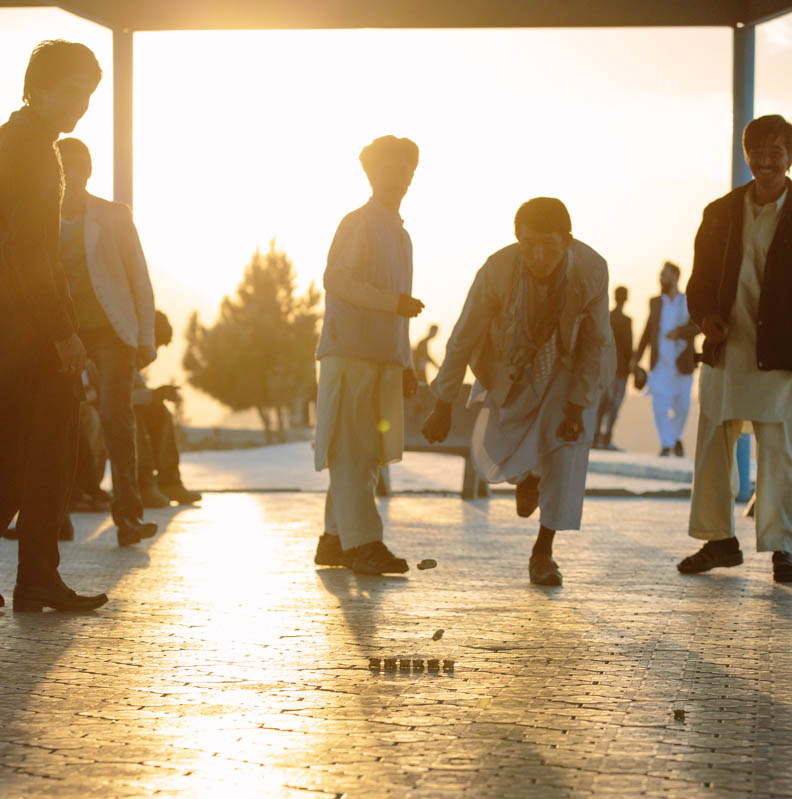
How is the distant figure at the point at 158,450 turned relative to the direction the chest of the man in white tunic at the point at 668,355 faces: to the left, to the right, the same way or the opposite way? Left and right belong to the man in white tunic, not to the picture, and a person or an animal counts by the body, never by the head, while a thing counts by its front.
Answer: to the left

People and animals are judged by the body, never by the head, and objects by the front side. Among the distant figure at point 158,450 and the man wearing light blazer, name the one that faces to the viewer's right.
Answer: the distant figure

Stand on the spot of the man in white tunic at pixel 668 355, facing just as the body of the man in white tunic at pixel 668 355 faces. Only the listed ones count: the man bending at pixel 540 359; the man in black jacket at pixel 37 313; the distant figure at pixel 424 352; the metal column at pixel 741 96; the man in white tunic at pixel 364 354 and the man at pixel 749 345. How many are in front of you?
5

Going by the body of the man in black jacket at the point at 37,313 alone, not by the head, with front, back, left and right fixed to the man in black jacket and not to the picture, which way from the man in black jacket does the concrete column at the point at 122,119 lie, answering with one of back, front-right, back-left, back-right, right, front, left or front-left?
left

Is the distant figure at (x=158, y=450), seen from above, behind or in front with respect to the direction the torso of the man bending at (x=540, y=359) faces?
behind

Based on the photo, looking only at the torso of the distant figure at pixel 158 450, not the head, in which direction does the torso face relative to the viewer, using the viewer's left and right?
facing to the right of the viewer

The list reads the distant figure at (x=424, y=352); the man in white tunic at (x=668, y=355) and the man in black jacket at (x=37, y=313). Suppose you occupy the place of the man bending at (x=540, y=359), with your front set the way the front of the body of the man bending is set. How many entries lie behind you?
2

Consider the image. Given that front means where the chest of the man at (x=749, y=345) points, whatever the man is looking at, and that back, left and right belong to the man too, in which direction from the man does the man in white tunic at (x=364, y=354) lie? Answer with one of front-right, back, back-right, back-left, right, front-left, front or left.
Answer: right

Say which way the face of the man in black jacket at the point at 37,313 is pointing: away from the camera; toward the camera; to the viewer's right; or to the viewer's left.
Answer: to the viewer's right
